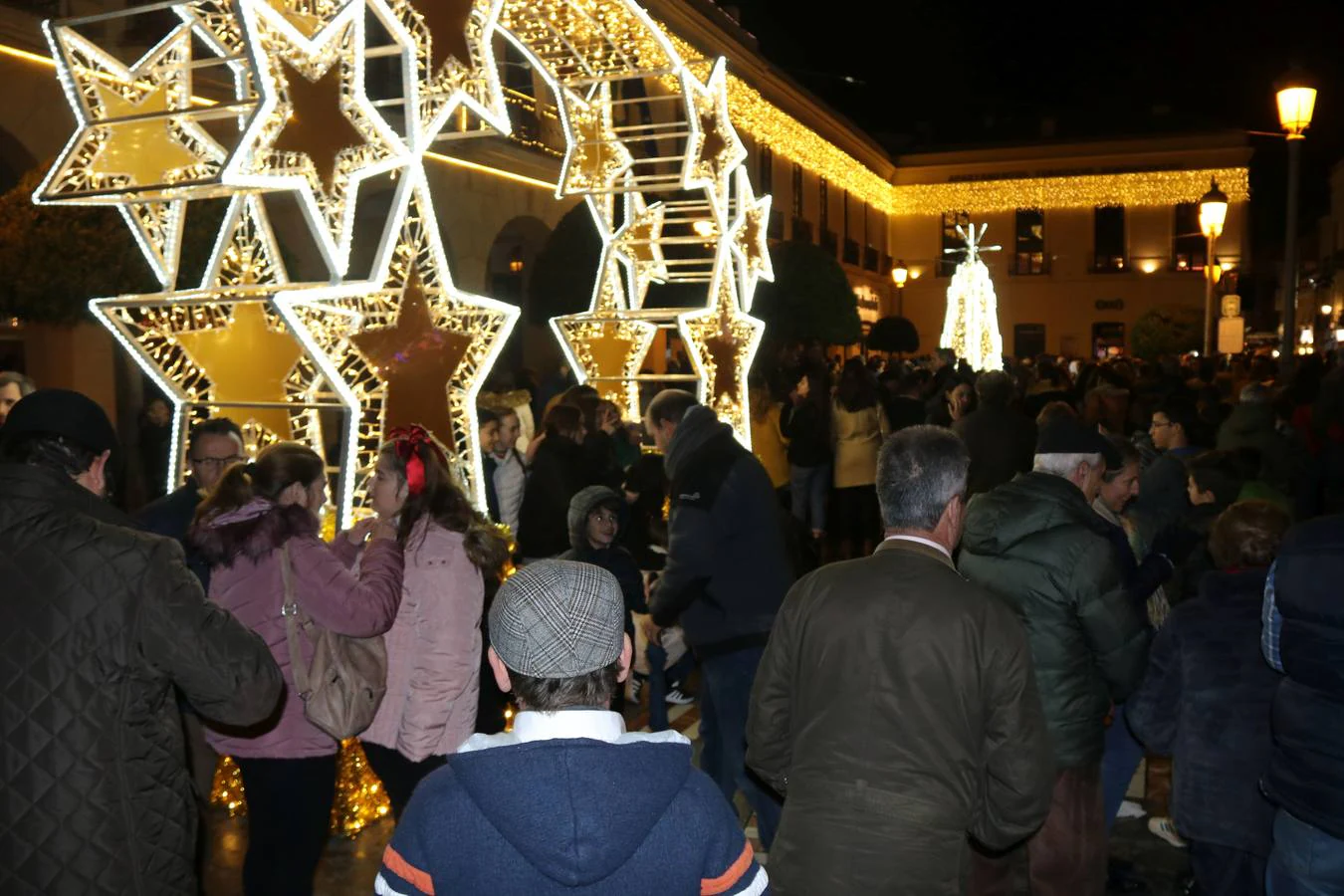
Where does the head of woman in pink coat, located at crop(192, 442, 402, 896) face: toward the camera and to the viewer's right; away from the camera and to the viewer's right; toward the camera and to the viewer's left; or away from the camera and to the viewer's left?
away from the camera and to the viewer's right

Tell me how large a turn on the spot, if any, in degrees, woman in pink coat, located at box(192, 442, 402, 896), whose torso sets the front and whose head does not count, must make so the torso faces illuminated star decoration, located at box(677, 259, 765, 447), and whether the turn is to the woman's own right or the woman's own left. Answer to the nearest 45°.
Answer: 0° — they already face it

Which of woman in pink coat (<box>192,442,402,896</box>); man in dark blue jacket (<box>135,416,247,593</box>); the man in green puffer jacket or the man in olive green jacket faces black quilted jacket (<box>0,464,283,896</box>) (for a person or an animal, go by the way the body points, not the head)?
man in dark blue jacket (<box>135,416,247,593</box>)

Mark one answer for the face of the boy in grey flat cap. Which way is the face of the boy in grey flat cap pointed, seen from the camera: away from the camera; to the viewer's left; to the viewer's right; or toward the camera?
away from the camera

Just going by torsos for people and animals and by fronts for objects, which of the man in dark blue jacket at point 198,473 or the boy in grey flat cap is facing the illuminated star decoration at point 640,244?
the boy in grey flat cap

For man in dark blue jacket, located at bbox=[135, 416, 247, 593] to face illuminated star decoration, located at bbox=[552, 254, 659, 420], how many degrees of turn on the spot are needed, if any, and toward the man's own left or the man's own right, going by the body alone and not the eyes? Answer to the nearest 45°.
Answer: approximately 135° to the man's own left

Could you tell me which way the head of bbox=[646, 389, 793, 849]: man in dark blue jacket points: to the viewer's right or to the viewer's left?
to the viewer's left

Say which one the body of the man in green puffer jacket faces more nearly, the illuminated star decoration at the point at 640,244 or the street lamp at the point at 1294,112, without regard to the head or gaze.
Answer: the street lamp

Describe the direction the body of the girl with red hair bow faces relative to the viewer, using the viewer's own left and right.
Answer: facing to the left of the viewer

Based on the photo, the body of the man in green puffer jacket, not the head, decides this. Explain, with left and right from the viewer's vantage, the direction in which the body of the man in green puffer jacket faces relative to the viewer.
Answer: facing away from the viewer and to the right of the viewer

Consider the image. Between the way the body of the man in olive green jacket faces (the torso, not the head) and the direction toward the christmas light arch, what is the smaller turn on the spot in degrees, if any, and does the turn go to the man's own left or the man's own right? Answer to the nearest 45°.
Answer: approximately 45° to the man's own left

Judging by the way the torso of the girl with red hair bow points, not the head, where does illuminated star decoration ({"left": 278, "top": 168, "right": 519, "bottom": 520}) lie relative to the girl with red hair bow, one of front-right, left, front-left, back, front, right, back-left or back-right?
right

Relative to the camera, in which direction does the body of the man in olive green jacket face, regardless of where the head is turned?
away from the camera

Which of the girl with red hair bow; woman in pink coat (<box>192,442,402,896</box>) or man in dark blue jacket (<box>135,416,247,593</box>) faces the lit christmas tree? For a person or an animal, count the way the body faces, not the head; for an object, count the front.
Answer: the woman in pink coat

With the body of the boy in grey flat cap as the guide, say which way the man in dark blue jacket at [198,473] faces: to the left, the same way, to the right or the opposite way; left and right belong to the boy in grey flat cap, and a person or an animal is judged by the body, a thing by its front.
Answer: the opposite way

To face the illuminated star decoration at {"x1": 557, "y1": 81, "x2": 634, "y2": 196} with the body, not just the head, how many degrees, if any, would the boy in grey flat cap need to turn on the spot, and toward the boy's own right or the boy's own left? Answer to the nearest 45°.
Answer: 0° — they already face it
